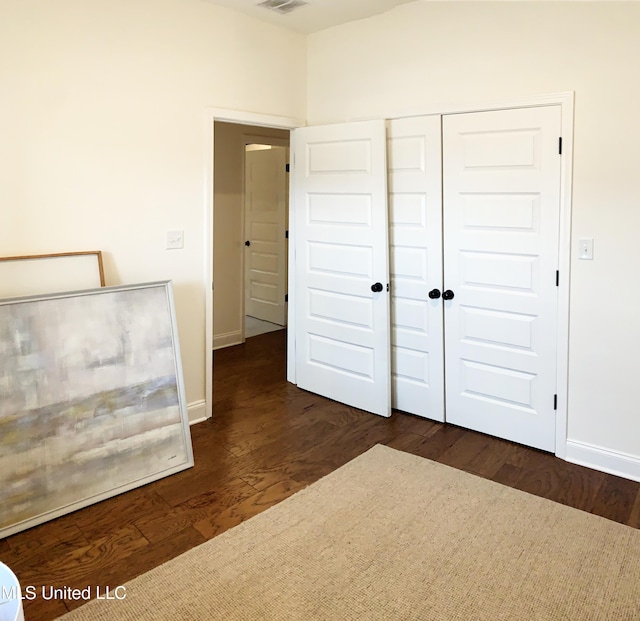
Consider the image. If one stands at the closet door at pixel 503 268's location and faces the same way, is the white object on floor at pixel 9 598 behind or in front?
in front

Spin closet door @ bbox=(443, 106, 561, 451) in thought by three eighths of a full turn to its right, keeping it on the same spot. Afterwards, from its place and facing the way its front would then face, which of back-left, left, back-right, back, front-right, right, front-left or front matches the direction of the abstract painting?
back-left

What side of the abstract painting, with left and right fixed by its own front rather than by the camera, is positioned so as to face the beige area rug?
front

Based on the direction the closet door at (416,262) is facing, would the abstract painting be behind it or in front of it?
in front

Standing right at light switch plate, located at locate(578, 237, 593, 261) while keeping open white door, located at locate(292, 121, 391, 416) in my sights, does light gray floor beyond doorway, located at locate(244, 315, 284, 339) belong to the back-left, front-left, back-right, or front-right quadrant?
front-right

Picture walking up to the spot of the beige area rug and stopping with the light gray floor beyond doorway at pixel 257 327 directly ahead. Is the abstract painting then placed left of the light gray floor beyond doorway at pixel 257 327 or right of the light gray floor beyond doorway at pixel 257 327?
left

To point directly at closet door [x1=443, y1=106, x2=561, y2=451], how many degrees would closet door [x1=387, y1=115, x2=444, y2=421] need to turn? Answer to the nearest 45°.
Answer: approximately 90° to its left

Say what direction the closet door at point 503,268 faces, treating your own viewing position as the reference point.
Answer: facing the viewer and to the left of the viewer

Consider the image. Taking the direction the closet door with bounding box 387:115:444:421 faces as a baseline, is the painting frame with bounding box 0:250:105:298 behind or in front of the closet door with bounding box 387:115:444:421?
in front
